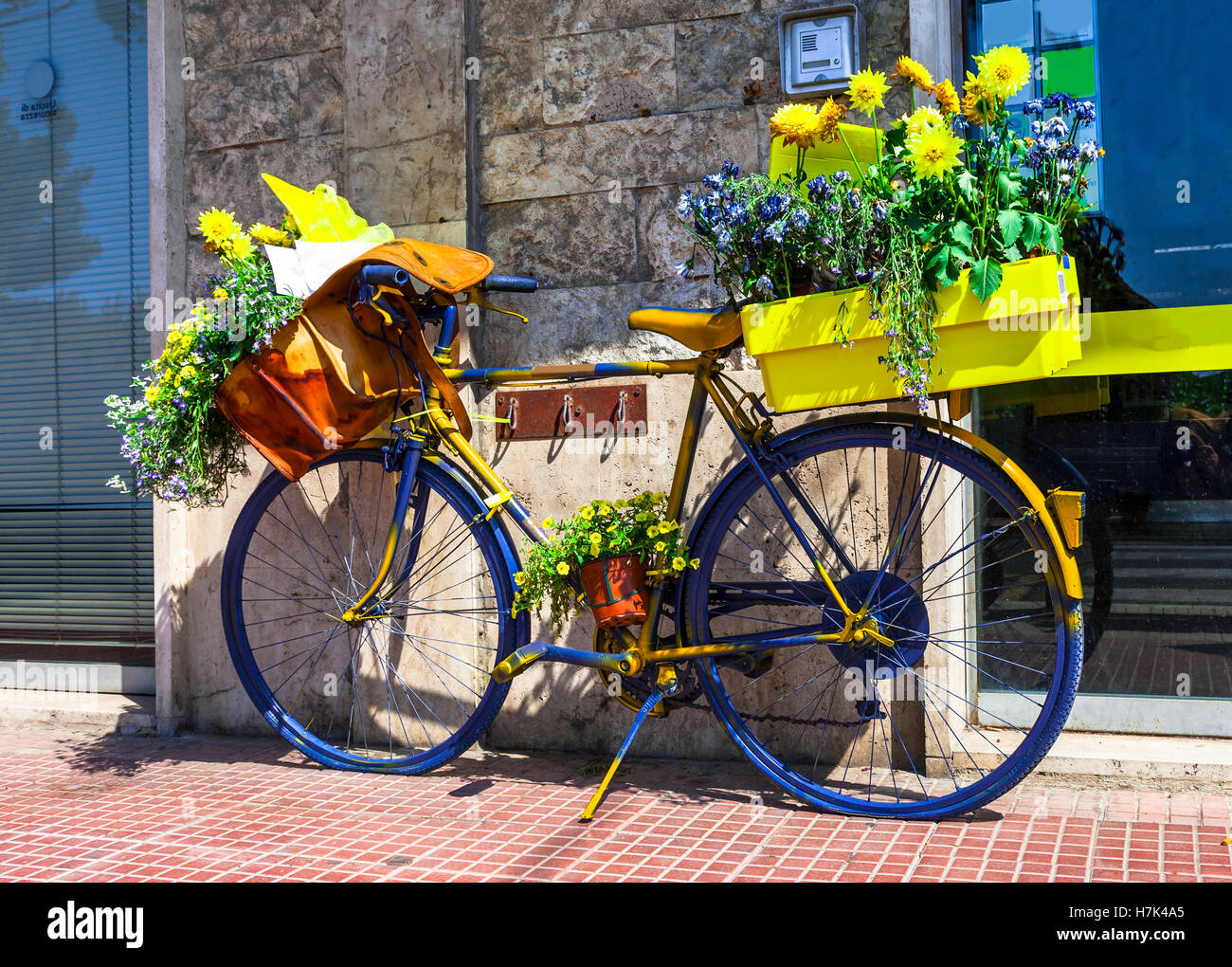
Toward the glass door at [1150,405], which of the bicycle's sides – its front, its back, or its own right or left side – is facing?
back

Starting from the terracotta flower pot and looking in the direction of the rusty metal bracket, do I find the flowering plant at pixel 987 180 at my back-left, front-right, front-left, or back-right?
back-right

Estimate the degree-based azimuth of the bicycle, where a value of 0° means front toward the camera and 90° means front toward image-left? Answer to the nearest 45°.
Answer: approximately 90°
